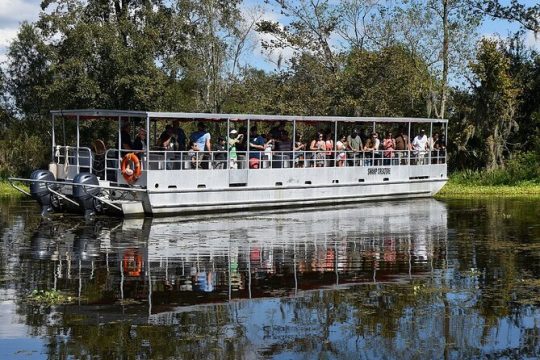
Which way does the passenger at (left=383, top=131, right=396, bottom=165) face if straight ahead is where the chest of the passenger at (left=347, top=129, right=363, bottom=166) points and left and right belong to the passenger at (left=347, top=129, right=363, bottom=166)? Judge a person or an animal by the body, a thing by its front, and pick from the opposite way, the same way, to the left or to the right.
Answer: the same way

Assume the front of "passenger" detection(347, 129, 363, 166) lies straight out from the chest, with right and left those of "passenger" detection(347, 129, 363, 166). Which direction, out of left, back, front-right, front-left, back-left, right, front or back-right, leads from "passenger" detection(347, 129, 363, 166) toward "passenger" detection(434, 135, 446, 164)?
back-left

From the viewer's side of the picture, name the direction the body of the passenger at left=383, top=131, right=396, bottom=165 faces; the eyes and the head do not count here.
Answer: toward the camera

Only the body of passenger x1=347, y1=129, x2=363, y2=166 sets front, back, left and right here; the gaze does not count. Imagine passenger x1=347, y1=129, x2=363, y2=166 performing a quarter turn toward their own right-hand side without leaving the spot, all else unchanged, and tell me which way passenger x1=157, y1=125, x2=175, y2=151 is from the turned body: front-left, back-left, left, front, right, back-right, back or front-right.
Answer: front-left

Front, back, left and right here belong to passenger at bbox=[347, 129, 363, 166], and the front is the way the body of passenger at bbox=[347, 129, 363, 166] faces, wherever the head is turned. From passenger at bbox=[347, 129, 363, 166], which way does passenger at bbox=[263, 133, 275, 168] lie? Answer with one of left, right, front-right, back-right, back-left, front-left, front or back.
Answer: front-right

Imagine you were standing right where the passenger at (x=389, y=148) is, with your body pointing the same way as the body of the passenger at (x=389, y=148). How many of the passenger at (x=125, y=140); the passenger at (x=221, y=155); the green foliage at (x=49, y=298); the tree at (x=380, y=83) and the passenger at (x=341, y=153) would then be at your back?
1

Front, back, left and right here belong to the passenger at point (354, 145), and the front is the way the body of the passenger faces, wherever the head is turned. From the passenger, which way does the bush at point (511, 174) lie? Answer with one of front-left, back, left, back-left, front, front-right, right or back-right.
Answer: back-left

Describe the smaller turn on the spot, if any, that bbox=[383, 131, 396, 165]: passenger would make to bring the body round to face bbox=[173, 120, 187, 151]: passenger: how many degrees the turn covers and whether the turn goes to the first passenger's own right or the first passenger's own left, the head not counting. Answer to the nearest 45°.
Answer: approximately 45° to the first passenger's own right

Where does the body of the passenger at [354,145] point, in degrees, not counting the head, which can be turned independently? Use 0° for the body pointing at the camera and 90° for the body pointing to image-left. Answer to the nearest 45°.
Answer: approximately 0°

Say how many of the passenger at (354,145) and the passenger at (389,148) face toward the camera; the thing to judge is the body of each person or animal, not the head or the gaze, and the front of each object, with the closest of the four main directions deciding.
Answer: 2

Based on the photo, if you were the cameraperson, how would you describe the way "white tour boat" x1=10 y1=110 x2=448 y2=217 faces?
facing away from the viewer and to the right of the viewer
